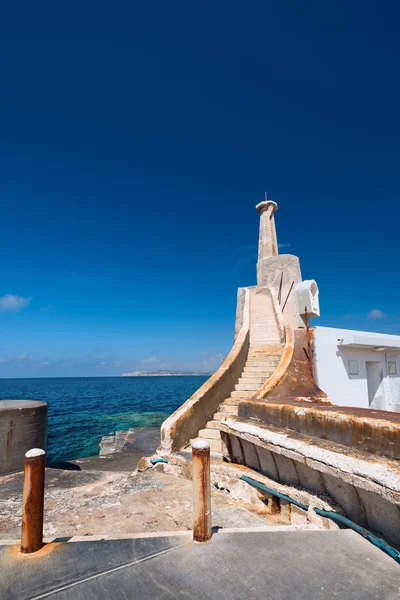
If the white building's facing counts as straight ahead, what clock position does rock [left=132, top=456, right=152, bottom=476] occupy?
The rock is roughly at 1 o'clock from the white building.

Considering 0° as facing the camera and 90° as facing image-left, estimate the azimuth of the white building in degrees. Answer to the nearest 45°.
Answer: approximately 0°

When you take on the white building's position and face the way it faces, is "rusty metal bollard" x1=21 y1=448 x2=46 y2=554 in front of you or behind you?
in front

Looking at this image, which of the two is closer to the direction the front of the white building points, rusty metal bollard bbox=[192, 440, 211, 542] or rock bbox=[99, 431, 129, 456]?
the rusty metal bollard

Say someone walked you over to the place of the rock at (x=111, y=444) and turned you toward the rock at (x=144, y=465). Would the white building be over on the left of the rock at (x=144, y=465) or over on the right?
left

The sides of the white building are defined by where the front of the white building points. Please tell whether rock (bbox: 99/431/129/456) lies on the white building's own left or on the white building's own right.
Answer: on the white building's own right

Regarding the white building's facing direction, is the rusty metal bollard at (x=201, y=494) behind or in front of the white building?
in front
